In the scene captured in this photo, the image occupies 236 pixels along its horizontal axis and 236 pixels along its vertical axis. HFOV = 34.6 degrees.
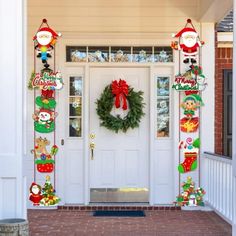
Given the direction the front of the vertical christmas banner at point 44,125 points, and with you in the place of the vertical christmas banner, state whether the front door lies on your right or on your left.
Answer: on your left

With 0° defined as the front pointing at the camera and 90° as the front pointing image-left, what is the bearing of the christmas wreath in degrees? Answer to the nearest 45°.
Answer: approximately 0°

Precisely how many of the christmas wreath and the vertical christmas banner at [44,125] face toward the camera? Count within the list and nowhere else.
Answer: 2

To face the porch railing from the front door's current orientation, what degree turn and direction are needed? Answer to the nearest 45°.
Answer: approximately 45° to its left

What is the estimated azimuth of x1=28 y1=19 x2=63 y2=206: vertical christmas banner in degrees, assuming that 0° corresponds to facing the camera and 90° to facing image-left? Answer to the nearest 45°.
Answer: approximately 0°

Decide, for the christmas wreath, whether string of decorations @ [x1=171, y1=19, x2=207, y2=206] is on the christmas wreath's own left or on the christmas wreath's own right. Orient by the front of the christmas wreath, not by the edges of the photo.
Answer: on the christmas wreath's own left

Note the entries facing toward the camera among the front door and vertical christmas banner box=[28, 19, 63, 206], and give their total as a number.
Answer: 2
